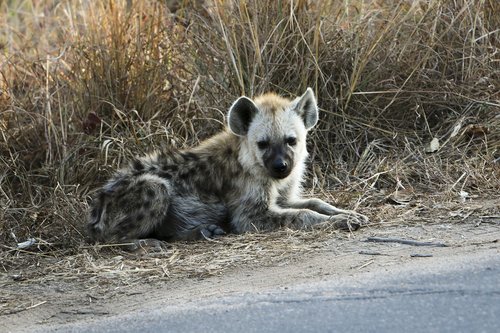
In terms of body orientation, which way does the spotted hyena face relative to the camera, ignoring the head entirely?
to the viewer's right

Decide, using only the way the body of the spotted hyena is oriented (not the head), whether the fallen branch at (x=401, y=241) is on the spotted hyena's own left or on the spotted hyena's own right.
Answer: on the spotted hyena's own right
